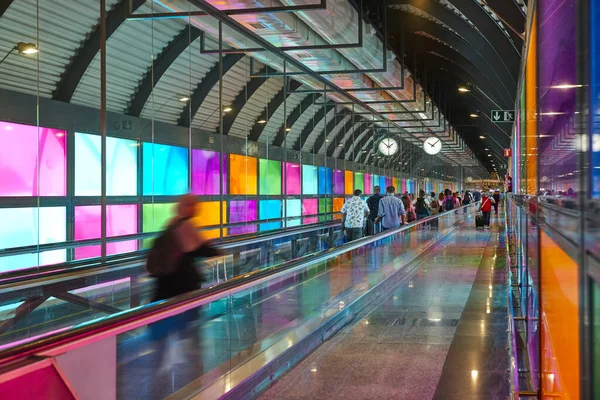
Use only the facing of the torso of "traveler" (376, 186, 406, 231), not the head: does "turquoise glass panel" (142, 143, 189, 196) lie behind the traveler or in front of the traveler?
behind

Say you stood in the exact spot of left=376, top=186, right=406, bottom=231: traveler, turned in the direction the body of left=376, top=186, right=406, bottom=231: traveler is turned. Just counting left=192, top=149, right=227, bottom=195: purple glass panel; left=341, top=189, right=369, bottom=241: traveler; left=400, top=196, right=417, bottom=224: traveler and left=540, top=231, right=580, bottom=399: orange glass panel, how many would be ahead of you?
1

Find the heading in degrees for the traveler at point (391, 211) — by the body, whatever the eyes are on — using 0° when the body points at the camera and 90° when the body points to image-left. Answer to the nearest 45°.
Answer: approximately 180°

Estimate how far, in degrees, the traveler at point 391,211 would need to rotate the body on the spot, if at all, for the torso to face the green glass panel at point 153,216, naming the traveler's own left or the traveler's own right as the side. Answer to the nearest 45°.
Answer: approximately 135° to the traveler's own left

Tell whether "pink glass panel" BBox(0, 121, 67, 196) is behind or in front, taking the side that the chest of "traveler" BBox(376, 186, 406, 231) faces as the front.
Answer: behind

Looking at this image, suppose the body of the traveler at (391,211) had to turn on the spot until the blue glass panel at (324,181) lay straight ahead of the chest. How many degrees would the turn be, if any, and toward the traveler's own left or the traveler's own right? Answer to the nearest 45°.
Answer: approximately 45° to the traveler's own left

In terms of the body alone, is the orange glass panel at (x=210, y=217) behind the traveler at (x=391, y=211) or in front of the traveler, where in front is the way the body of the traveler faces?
behind

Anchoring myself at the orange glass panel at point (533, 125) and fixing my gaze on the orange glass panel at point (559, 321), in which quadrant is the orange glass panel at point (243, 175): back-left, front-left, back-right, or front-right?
back-right

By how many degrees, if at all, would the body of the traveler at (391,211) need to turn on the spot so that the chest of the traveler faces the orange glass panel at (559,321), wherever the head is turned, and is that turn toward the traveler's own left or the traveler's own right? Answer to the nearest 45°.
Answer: approximately 180°

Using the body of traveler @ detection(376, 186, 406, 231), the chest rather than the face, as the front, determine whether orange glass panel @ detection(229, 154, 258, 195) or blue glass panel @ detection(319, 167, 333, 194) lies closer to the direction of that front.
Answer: the blue glass panel

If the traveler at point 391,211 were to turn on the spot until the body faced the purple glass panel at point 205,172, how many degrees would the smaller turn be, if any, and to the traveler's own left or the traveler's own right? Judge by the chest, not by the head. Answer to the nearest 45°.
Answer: approximately 135° to the traveler's own left

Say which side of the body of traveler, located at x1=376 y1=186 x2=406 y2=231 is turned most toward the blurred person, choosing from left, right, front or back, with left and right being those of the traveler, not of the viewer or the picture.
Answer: back
